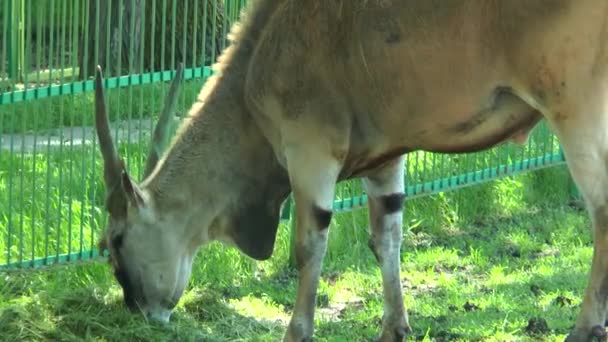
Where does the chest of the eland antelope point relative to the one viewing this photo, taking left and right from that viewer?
facing to the left of the viewer
